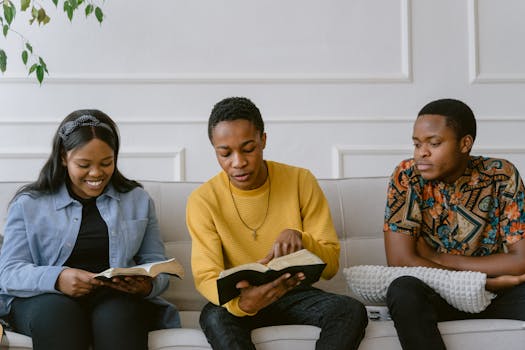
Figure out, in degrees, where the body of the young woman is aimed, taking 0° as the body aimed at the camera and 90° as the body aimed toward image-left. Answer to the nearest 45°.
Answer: approximately 0°

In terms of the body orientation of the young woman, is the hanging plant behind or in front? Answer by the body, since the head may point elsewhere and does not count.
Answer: behind

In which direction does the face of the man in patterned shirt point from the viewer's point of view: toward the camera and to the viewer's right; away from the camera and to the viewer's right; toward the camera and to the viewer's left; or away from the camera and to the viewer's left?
toward the camera and to the viewer's left

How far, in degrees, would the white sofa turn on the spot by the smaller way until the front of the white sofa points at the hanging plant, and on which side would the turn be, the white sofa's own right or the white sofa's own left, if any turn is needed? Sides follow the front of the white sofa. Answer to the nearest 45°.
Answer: approximately 135° to the white sofa's own right

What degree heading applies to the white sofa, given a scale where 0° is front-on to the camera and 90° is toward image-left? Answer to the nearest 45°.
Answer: approximately 0°

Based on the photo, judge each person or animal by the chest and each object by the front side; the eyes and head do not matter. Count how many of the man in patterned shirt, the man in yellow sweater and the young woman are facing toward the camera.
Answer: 3
